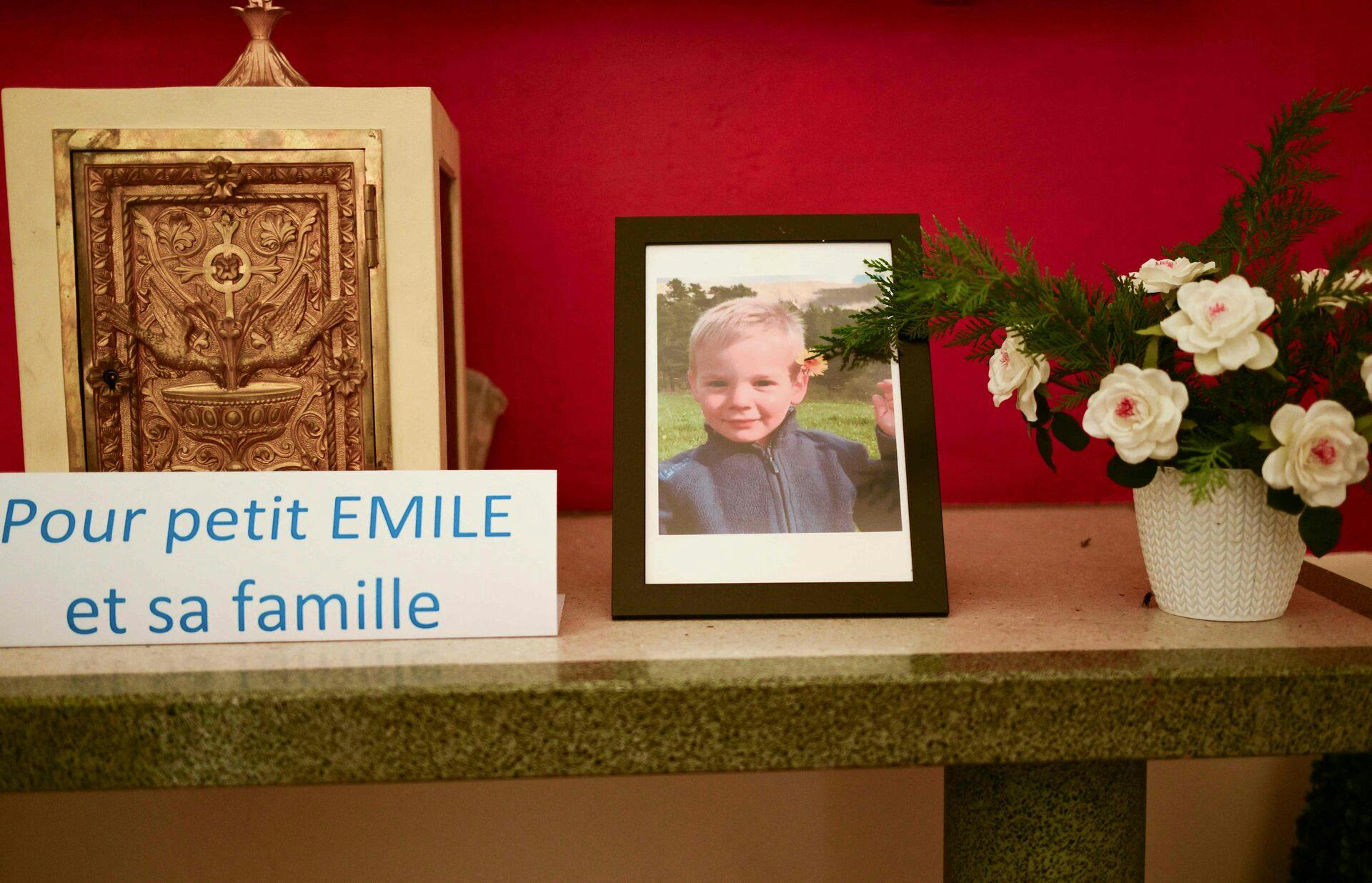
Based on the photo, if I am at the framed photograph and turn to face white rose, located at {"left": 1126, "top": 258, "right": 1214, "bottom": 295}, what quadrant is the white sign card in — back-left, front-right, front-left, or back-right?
back-right

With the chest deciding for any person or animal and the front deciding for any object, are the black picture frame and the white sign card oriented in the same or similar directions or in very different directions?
same or similar directions

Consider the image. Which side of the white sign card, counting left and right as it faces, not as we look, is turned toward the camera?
front

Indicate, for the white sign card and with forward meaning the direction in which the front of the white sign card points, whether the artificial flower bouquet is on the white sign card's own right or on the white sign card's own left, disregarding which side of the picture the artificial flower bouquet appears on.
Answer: on the white sign card's own left

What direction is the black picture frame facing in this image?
toward the camera

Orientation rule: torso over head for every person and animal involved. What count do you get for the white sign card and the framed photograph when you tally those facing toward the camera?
2
